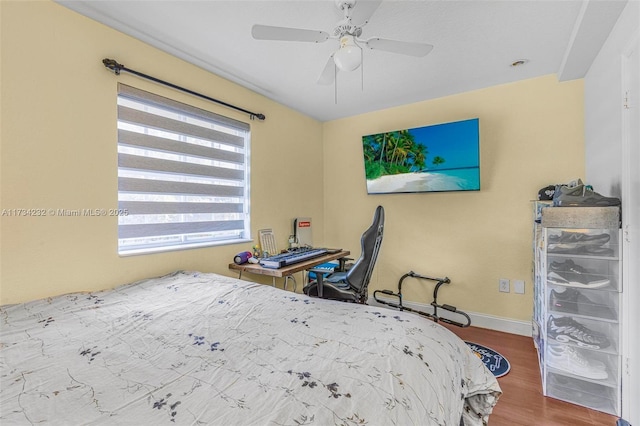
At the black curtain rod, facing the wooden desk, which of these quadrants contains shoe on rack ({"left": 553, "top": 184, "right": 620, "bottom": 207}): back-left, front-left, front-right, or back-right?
front-right

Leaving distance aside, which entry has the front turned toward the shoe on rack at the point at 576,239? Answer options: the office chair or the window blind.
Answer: the window blind

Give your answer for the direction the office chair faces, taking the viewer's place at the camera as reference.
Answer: facing to the left of the viewer

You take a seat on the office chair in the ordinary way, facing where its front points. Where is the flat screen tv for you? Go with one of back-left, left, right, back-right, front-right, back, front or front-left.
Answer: back-right

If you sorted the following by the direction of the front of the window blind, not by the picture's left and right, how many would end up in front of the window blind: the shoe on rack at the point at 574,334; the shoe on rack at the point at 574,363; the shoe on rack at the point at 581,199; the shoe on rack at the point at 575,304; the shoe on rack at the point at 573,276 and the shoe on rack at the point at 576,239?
6
